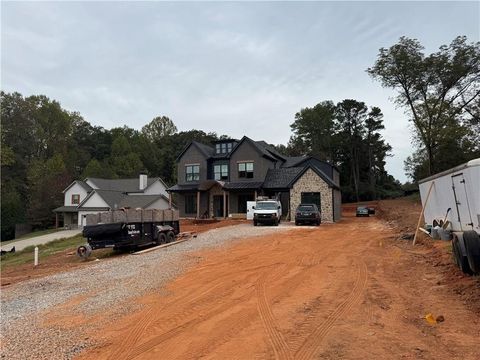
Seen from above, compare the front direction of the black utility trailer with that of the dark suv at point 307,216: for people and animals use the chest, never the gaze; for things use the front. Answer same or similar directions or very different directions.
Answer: very different directions
